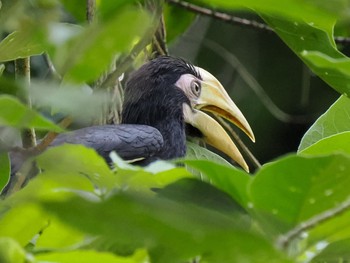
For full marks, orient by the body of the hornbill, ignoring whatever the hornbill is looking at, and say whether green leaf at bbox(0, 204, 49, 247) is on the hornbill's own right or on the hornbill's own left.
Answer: on the hornbill's own right

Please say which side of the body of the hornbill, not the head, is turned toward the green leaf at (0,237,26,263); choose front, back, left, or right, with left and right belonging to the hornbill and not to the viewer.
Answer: right

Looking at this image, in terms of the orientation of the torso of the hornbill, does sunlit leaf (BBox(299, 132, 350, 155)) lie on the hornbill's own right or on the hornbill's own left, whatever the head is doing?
on the hornbill's own right

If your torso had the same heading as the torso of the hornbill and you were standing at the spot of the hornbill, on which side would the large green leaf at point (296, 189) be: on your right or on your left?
on your right

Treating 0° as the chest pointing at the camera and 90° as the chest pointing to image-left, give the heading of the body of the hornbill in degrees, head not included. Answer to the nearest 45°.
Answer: approximately 270°
